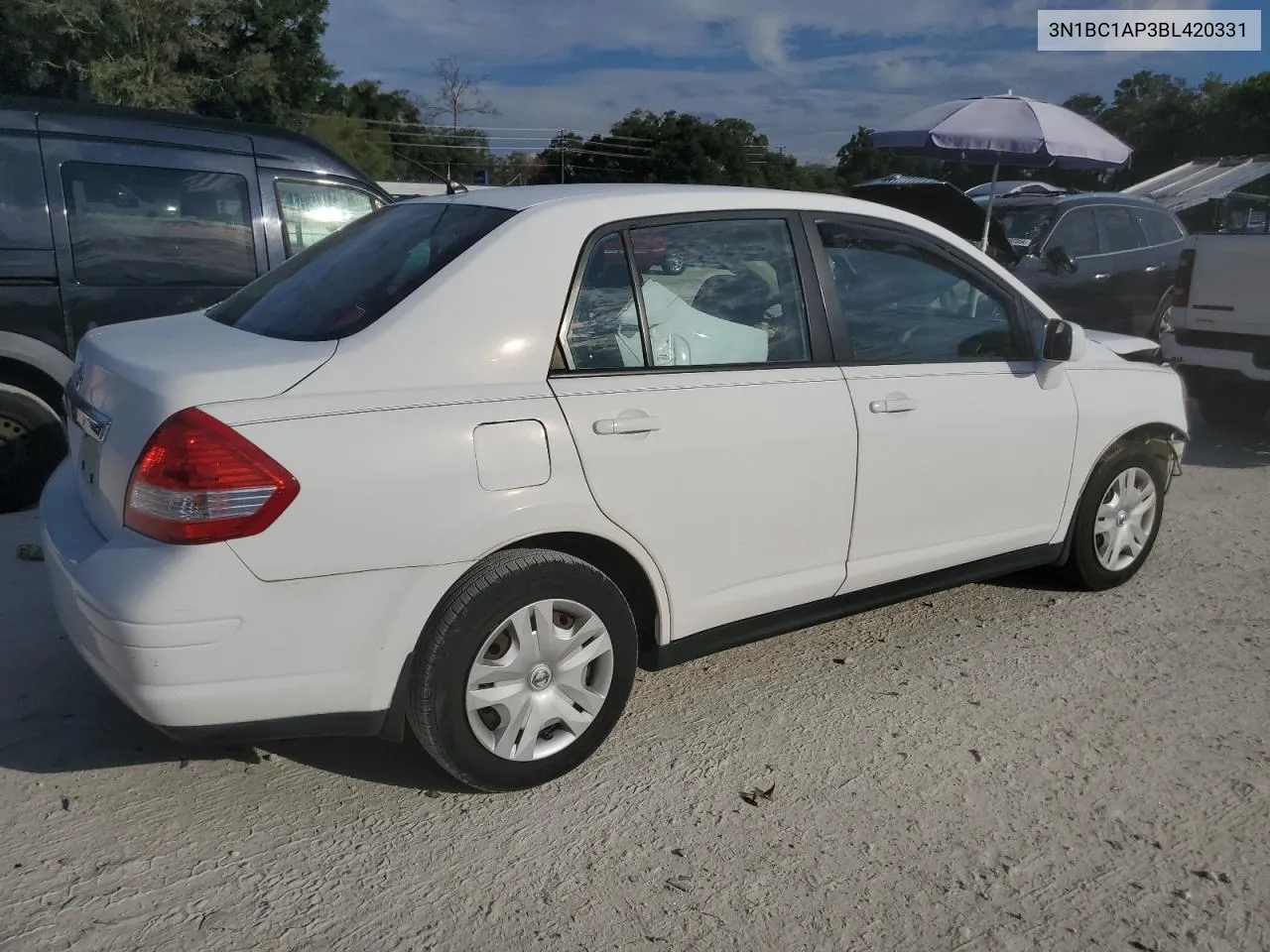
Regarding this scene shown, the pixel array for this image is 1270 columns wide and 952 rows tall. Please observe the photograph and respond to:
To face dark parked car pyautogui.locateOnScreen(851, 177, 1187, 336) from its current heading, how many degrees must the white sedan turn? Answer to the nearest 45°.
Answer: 0° — it already faces it

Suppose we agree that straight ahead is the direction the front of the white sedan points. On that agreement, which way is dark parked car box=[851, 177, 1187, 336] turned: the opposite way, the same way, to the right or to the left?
the opposite way

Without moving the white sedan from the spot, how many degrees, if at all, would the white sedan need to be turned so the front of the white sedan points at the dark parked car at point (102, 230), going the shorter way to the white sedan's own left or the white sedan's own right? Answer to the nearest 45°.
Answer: approximately 90° to the white sedan's own left

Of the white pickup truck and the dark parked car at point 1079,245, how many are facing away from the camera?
1

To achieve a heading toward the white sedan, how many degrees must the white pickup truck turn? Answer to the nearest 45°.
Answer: approximately 180°

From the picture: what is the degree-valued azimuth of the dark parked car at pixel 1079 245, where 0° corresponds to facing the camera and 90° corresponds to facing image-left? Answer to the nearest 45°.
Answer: approximately 45°

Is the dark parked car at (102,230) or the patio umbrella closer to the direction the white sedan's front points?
the patio umbrella

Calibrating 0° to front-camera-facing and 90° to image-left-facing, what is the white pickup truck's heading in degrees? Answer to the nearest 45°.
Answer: approximately 180°

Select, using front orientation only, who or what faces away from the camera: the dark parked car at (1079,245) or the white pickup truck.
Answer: the white pickup truck

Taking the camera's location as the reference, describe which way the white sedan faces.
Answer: facing away from the viewer and to the right of the viewer

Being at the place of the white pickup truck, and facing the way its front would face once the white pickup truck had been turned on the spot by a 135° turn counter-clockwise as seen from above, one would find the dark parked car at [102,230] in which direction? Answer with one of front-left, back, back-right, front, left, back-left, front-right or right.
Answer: front
